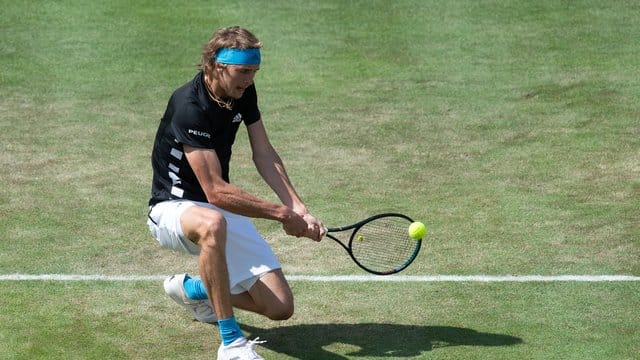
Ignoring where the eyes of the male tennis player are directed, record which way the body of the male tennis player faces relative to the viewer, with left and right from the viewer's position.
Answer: facing the viewer and to the right of the viewer

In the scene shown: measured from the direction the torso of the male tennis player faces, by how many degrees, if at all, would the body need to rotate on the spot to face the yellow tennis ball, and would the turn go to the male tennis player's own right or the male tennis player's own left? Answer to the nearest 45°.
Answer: approximately 45° to the male tennis player's own left
